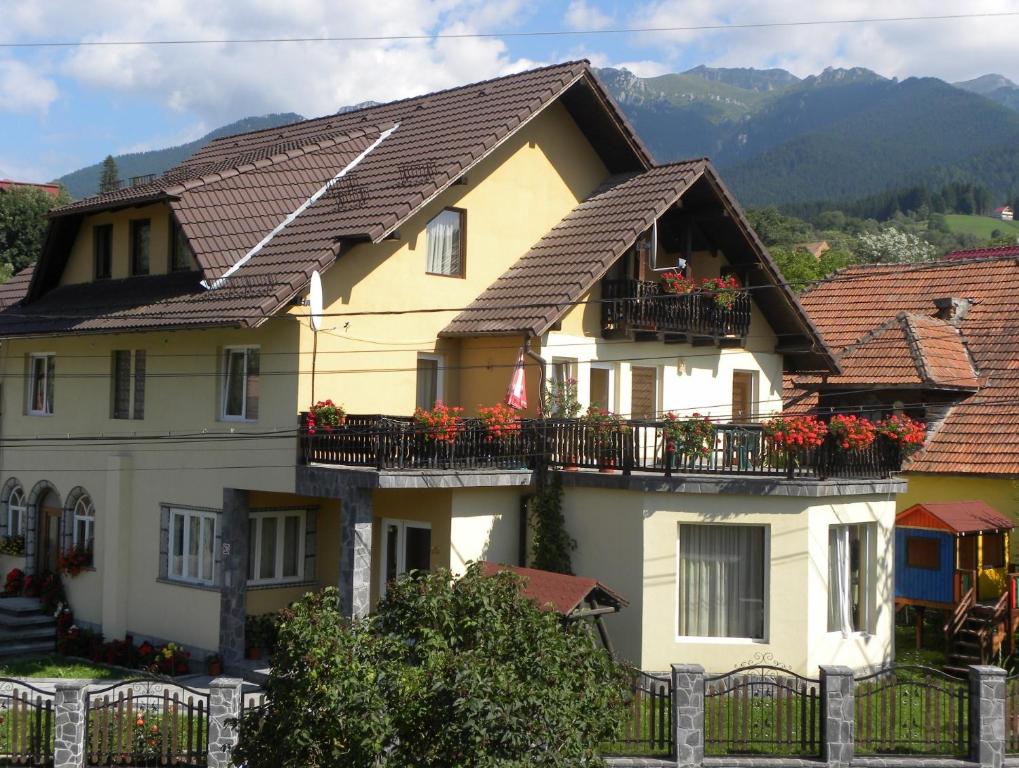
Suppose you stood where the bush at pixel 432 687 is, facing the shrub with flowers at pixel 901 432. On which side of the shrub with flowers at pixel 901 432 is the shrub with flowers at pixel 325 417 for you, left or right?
left

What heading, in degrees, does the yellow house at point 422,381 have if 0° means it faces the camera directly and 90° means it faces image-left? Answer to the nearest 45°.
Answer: approximately 315°

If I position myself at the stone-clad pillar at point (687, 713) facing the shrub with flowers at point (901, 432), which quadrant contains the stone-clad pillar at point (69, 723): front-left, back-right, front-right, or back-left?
back-left

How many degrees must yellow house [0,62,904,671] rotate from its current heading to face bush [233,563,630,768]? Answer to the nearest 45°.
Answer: approximately 45° to its right

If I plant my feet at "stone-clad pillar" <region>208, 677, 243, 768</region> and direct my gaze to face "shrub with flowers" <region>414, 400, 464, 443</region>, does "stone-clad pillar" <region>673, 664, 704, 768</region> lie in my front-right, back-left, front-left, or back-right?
front-right

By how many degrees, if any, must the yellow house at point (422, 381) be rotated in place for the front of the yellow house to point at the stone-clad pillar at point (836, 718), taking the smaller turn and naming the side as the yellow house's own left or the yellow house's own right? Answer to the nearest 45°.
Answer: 0° — it already faces it

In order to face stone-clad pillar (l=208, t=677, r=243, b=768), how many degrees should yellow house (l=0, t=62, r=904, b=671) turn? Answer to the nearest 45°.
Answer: approximately 45° to its right

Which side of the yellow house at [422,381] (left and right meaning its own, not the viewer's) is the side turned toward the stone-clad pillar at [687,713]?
front
